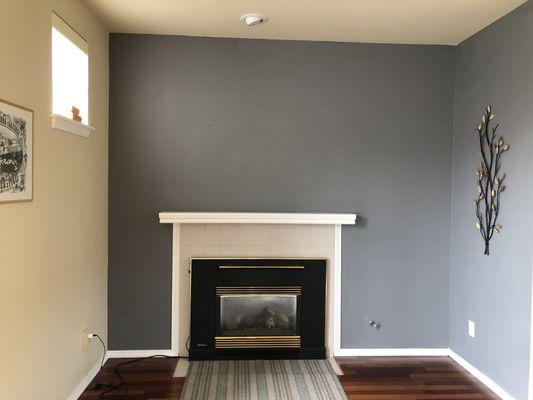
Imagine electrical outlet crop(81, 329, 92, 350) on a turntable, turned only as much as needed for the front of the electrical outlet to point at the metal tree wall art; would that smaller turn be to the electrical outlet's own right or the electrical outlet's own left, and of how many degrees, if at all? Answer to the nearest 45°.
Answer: approximately 45° to the electrical outlet's own left

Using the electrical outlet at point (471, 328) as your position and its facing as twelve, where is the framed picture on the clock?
The framed picture is roughly at 12 o'clock from the electrical outlet.

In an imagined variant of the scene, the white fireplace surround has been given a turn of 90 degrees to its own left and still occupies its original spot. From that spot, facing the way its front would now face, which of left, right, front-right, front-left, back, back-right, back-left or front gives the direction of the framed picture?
back-right

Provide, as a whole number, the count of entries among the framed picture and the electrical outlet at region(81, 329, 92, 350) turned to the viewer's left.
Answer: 0

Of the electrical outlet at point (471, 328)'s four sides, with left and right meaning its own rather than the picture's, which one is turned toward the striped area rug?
front

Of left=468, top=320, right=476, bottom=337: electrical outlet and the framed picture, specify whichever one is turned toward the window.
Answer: the electrical outlet

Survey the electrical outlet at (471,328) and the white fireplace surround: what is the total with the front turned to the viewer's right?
0

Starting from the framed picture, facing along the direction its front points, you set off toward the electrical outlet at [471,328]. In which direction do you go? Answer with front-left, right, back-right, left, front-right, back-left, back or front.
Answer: front-left

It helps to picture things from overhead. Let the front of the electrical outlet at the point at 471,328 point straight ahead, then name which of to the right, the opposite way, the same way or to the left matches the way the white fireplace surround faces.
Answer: to the left

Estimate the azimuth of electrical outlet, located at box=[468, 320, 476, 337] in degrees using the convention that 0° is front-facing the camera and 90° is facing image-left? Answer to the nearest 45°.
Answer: approximately 45°

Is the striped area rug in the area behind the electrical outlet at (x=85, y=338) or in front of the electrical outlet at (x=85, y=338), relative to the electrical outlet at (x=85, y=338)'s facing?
in front

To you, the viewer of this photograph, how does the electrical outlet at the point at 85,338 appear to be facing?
facing the viewer and to the right of the viewer
